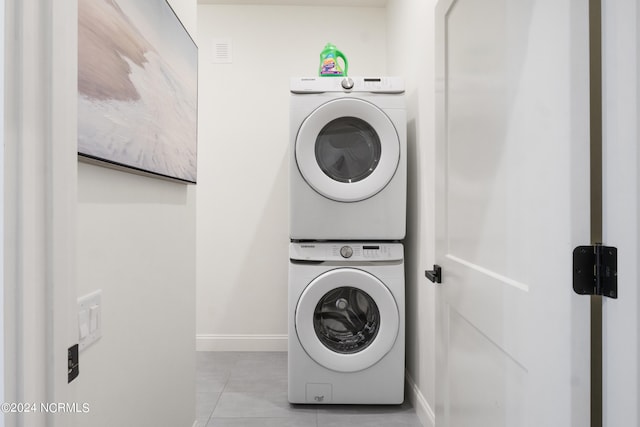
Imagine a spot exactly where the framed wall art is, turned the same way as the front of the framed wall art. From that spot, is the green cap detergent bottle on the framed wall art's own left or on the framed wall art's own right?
on the framed wall art's own left

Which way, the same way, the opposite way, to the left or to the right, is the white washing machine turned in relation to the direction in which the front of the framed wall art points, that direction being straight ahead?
to the right

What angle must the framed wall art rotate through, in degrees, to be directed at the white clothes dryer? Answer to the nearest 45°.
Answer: approximately 90° to its left

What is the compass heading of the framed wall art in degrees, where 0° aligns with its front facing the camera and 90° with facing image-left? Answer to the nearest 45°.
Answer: approximately 315°

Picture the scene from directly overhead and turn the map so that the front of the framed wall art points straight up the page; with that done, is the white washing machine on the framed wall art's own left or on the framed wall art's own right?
on the framed wall art's own left

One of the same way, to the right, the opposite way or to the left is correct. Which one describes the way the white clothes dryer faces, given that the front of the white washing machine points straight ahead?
the same way

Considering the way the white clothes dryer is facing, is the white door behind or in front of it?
in front

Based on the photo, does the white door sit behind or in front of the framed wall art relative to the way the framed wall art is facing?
in front

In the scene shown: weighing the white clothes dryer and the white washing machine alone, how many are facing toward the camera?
2

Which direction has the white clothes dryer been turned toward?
toward the camera

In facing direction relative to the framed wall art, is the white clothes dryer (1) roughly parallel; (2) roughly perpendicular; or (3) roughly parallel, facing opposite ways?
roughly perpendicular

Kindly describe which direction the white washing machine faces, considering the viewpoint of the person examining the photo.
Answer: facing the viewer
